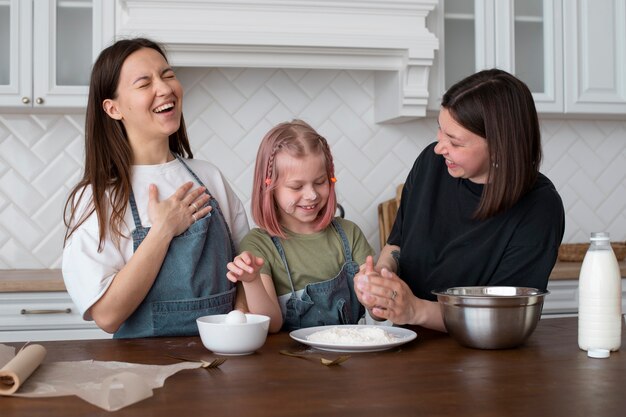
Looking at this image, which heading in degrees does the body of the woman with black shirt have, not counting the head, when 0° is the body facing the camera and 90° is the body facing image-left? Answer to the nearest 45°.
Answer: approximately 45°

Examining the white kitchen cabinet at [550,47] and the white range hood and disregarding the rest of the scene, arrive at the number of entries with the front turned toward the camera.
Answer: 2

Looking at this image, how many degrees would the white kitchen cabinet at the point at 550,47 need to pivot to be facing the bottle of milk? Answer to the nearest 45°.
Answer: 0° — it already faces it

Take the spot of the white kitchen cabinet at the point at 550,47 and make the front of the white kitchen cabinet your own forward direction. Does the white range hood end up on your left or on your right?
on your right

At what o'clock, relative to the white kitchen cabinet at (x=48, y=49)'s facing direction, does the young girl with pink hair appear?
The young girl with pink hair is roughly at 11 o'clock from the white kitchen cabinet.

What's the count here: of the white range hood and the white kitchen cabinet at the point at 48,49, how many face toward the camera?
2

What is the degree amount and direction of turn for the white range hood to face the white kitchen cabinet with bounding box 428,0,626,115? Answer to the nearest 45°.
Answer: approximately 90° to its left

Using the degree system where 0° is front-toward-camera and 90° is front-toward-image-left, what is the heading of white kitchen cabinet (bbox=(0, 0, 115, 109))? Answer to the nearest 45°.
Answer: approximately 0°
